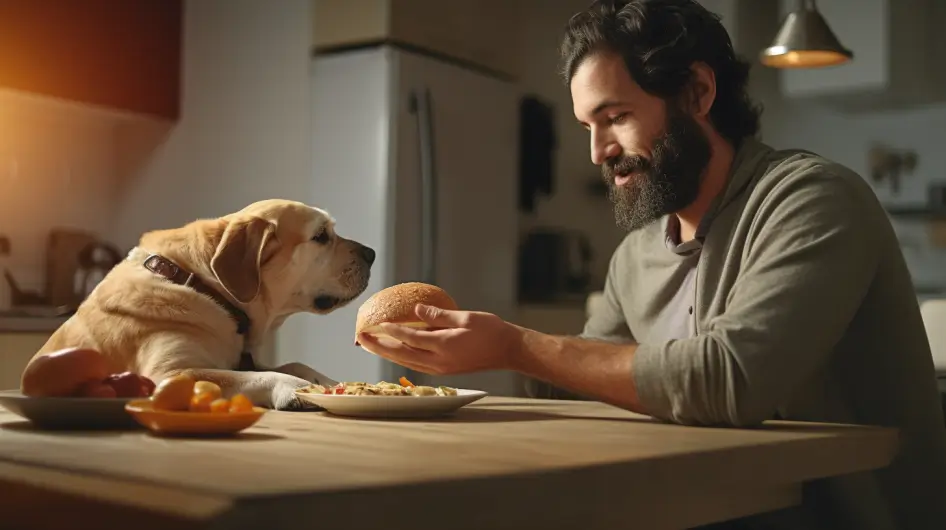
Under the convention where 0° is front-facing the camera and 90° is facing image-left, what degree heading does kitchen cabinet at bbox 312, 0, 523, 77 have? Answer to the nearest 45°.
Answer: approximately 315°

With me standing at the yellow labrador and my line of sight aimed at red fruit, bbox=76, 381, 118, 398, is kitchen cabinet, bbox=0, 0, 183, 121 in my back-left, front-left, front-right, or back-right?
back-right

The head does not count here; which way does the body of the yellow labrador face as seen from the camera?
to the viewer's right

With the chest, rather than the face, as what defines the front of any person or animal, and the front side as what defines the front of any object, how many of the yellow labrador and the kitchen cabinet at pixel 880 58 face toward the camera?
1

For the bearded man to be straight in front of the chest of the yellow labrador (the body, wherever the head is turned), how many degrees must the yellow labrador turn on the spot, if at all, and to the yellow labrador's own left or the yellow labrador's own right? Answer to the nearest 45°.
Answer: approximately 45° to the yellow labrador's own right

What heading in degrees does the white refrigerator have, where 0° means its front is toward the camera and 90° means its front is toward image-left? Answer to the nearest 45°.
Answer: approximately 315°

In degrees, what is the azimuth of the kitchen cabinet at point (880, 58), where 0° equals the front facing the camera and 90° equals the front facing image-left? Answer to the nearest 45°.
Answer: approximately 0°
